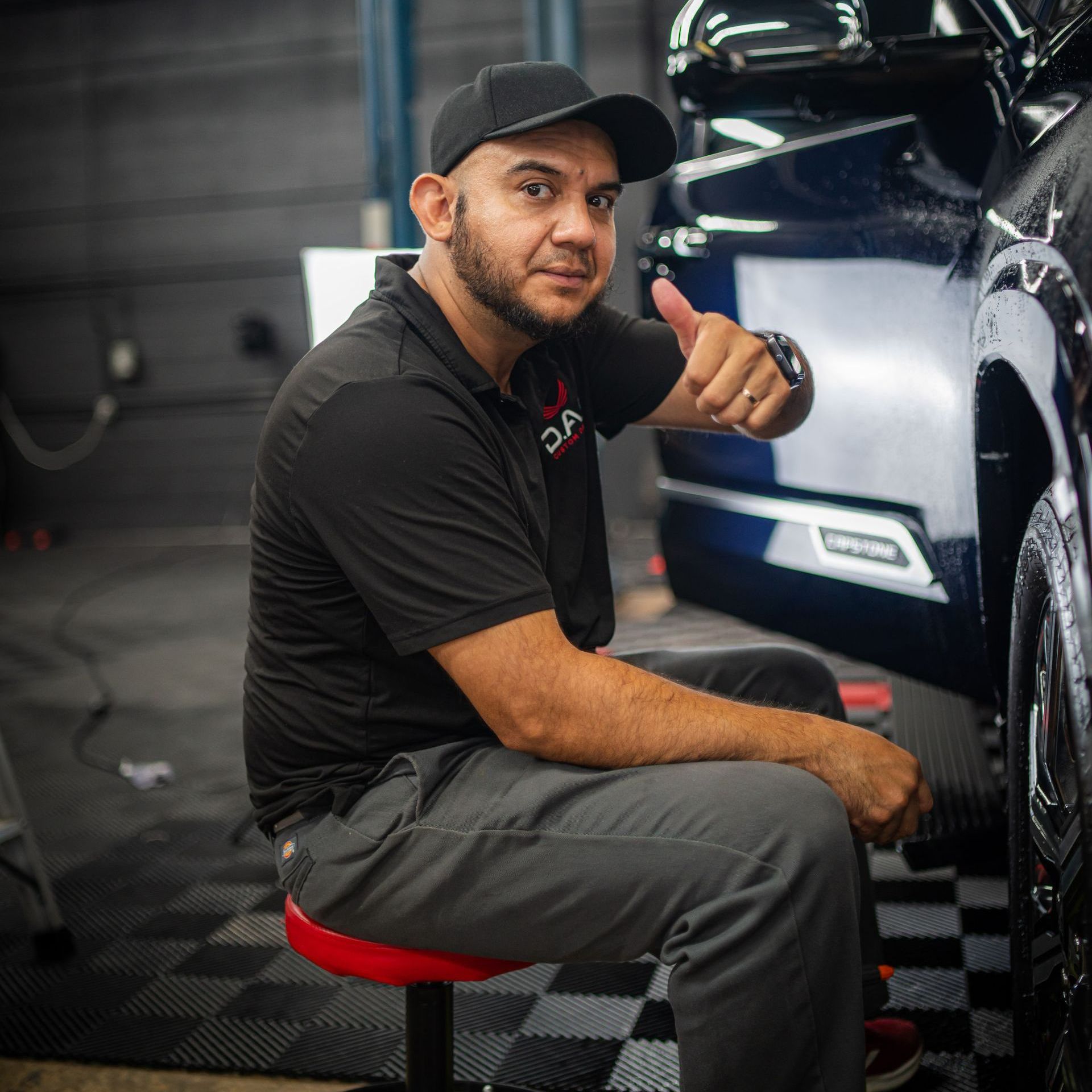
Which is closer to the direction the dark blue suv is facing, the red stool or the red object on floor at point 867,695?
the red stool

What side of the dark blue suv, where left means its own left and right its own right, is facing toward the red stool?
right

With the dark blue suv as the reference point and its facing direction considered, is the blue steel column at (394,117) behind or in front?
behind

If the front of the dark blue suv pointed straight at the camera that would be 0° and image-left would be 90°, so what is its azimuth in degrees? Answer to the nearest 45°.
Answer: approximately 315°

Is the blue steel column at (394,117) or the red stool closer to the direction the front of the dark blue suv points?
the red stool
